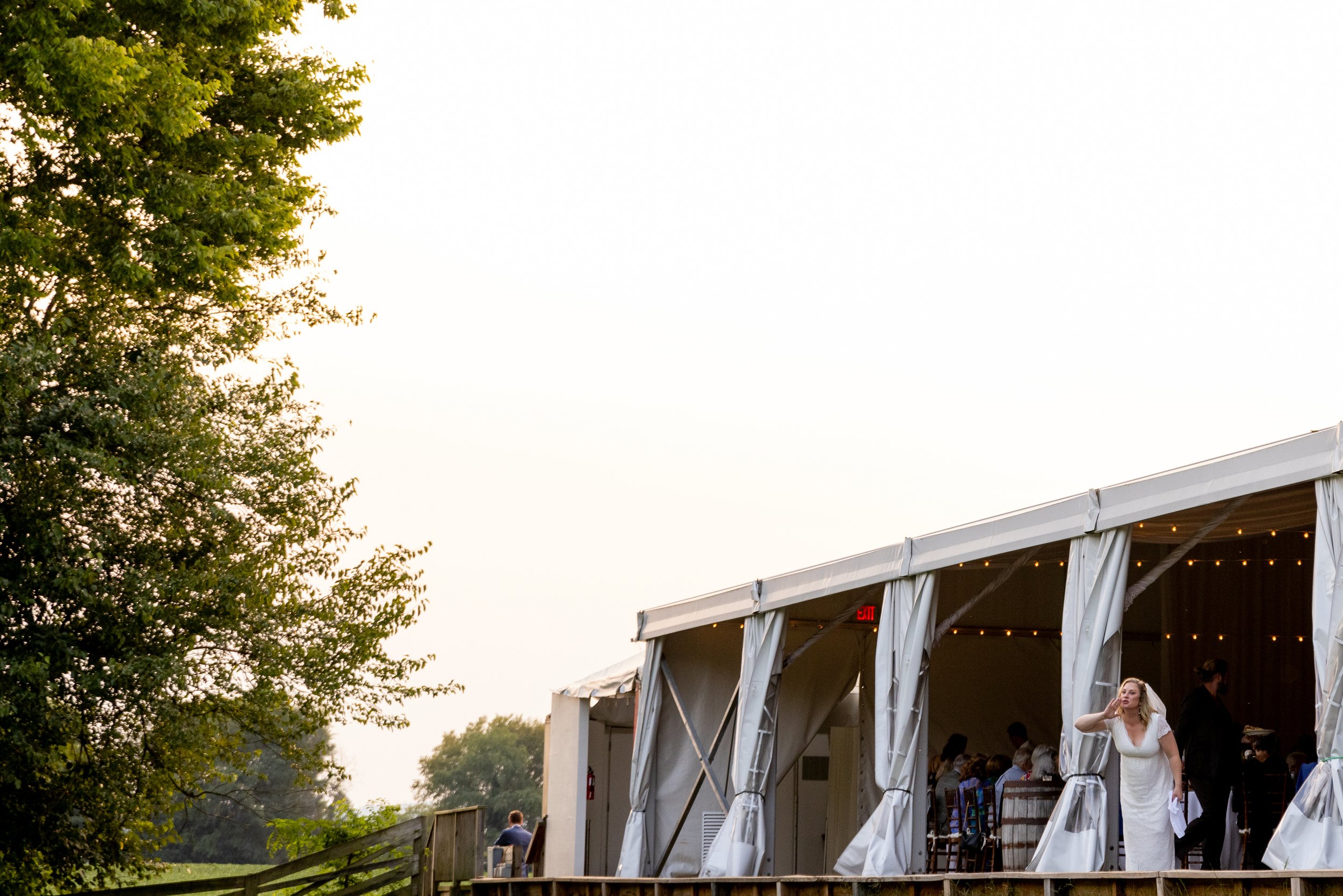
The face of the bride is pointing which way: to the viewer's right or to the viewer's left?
to the viewer's left

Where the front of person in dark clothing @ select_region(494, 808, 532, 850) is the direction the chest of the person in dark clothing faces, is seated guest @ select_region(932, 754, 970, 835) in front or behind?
behind

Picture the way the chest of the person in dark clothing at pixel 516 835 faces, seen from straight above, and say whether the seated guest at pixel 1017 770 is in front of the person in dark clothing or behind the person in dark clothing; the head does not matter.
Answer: behind

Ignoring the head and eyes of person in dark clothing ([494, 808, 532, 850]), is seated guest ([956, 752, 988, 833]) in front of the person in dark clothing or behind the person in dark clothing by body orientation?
behind

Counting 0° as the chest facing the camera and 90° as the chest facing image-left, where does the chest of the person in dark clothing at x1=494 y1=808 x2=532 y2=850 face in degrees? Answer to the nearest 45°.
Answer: approximately 180°

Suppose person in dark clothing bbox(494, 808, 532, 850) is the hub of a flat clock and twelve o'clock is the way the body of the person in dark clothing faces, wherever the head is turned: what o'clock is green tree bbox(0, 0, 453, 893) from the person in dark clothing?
The green tree is roughly at 7 o'clock from the person in dark clothing.
